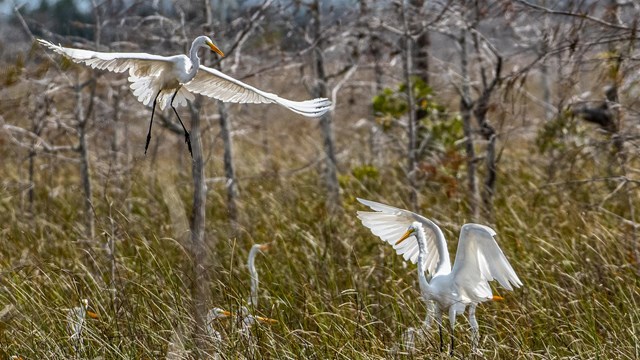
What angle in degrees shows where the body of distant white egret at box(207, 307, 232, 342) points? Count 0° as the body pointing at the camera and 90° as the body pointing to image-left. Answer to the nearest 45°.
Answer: approximately 270°

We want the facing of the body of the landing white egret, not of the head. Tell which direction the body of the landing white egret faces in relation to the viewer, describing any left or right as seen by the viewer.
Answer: facing the viewer and to the left of the viewer

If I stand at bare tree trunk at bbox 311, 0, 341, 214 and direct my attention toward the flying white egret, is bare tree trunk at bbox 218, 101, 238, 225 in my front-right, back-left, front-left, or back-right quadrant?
front-right

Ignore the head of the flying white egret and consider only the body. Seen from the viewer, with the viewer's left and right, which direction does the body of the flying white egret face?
facing the viewer and to the right of the viewer

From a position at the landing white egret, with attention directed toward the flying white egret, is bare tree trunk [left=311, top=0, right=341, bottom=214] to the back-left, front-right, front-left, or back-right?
front-right

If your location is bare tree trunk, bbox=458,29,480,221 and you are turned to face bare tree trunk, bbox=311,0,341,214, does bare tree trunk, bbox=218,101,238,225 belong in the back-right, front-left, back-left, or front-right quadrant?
front-left

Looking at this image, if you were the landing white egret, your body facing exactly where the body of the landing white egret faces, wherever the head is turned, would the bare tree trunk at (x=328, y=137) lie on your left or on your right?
on your right

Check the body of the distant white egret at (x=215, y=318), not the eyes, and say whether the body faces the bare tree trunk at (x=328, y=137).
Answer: no

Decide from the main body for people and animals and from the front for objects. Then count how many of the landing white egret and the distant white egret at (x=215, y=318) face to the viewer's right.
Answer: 1

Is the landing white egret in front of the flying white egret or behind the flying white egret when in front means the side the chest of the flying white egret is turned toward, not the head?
in front
